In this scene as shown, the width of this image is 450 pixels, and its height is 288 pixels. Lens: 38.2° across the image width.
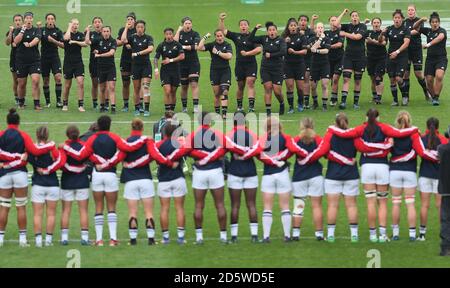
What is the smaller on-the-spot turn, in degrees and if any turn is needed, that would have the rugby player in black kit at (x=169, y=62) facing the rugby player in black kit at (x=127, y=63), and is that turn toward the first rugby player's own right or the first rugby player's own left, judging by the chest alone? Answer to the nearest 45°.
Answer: approximately 135° to the first rugby player's own right

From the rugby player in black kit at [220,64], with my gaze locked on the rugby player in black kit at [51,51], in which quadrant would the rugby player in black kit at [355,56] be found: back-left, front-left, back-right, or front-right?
back-right
